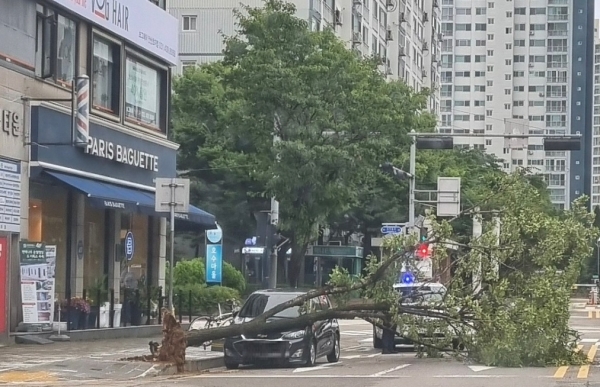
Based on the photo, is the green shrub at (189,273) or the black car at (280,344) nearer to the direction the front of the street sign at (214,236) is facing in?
the black car

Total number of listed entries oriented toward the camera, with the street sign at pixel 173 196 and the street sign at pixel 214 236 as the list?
1

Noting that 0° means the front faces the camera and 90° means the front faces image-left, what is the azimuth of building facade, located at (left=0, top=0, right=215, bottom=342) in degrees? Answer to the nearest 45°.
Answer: approximately 315°

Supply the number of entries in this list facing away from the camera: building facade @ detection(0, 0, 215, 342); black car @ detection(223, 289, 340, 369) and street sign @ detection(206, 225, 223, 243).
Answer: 0

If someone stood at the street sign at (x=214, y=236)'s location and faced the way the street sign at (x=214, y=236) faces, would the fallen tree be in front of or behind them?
in front

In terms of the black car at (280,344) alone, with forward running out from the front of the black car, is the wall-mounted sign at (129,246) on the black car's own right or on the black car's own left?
on the black car's own right

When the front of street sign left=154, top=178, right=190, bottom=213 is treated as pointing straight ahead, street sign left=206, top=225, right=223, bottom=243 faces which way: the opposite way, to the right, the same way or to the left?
the opposite way

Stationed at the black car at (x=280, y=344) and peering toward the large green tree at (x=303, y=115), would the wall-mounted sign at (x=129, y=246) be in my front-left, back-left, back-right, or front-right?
front-left

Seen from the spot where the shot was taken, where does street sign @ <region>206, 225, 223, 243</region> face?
facing the viewer

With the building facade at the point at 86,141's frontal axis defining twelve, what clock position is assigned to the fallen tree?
The fallen tree is roughly at 12 o'clock from the building facade.

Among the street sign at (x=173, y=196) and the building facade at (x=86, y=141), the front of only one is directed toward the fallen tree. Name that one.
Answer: the building facade

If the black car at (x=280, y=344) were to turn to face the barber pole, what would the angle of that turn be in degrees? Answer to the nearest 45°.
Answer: approximately 90° to its right
